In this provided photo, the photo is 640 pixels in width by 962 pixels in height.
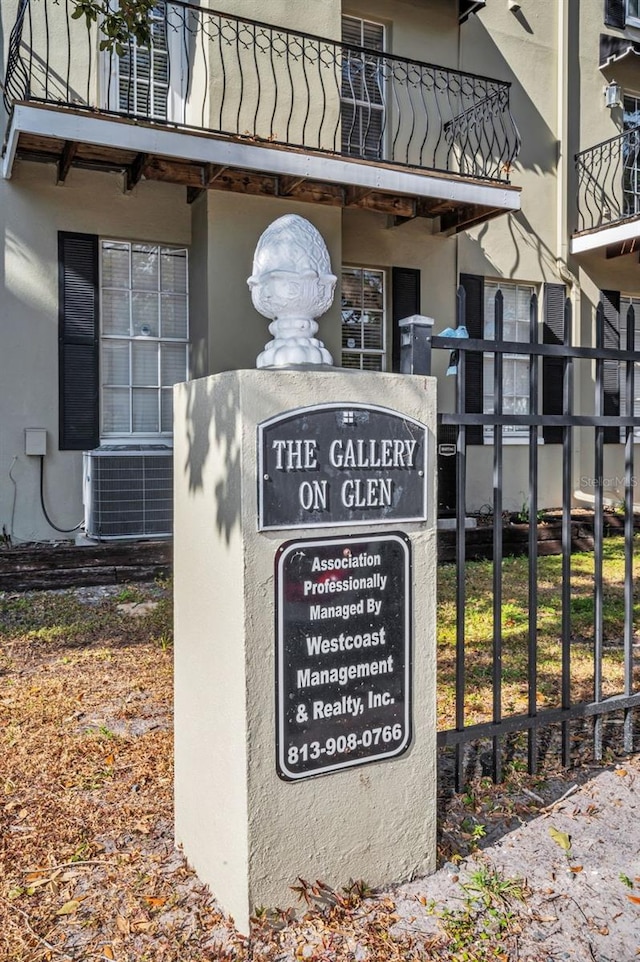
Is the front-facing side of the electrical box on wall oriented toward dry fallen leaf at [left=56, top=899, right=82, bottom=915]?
yes

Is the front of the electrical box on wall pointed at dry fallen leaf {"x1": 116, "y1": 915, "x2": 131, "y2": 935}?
yes

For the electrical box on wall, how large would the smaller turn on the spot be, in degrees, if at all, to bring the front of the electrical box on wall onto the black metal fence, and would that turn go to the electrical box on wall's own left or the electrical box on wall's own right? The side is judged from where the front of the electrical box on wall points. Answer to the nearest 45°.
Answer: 0° — it already faces it

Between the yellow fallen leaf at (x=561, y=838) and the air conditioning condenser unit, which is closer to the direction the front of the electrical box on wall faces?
the yellow fallen leaf

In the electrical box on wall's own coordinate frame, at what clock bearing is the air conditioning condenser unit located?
The air conditioning condenser unit is roughly at 10 o'clock from the electrical box on wall.

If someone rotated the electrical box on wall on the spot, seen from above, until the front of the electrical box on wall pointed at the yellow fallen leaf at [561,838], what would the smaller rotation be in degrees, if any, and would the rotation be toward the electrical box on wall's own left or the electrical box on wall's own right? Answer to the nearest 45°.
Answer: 0° — it already faces it

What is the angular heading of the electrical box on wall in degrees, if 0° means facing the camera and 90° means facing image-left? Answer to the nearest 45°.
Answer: approximately 0°
